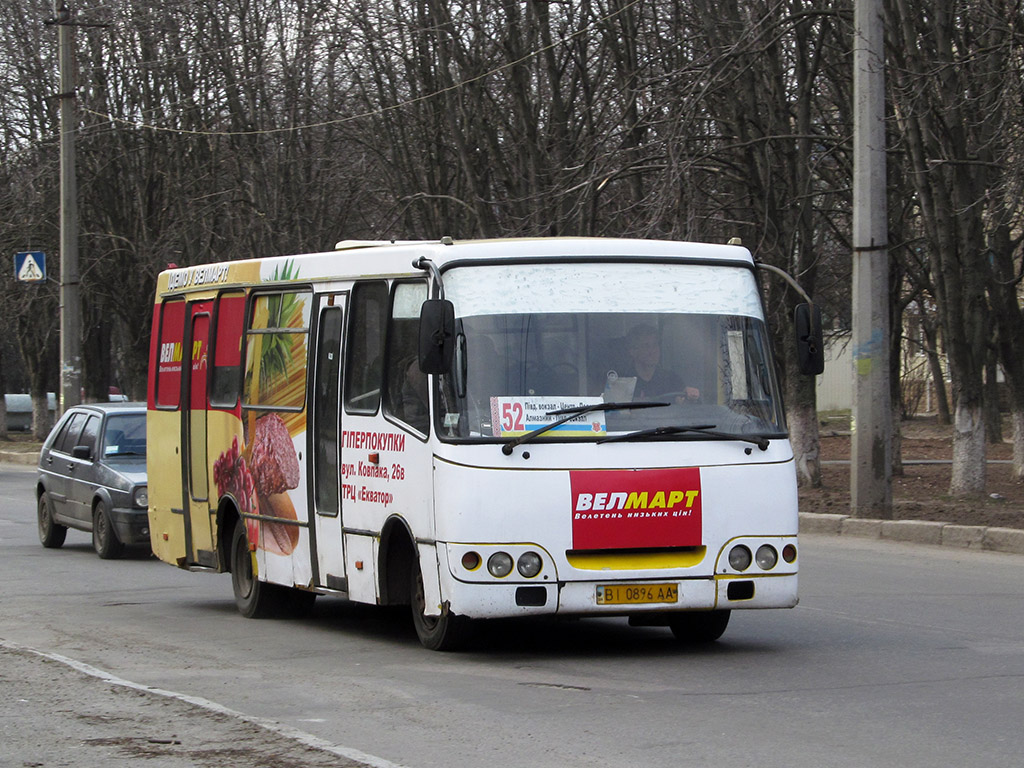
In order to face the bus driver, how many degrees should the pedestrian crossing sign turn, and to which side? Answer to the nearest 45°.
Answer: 0° — it already faces them

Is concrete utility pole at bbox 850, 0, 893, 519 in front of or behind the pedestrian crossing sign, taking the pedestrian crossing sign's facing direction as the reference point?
in front

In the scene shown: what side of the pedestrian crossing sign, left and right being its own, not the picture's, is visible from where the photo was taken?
front

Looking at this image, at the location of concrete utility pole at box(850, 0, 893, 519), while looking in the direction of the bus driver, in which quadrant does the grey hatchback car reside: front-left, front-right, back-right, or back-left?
front-right

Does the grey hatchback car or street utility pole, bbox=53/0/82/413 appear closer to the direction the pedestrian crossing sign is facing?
the grey hatchback car

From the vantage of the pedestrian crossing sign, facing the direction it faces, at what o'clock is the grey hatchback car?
The grey hatchback car is roughly at 12 o'clock from the pedestrian crossing sign.

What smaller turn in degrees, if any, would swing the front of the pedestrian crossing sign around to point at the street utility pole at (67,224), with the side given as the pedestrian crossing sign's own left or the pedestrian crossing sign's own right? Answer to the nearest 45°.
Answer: approximately 45° to the pedestrian crossing sign's own left
